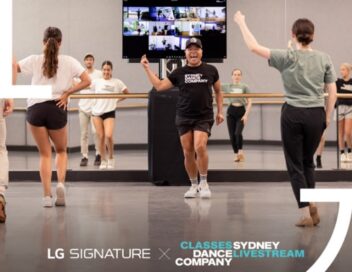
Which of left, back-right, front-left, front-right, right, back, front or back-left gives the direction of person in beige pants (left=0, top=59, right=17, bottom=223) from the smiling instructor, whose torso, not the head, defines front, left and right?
front-right

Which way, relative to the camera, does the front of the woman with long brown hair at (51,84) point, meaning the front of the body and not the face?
away from the camera

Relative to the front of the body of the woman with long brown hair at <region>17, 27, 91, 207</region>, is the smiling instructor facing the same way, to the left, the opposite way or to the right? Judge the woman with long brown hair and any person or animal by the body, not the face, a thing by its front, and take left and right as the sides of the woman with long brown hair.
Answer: the opposite way

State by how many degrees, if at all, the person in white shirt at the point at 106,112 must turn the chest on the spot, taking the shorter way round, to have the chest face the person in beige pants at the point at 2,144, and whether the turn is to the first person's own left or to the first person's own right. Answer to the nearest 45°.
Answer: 0° — they already face them

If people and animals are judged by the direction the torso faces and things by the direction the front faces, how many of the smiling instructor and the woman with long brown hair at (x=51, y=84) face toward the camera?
1

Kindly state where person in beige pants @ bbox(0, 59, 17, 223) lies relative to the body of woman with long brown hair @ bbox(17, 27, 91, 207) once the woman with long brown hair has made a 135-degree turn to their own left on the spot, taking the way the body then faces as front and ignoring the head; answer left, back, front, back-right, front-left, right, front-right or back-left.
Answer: front

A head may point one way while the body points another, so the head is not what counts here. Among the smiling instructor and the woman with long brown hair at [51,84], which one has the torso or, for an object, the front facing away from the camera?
the woman with long brown hair

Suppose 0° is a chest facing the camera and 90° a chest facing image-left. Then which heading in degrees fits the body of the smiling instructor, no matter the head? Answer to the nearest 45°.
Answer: approximately 0°
